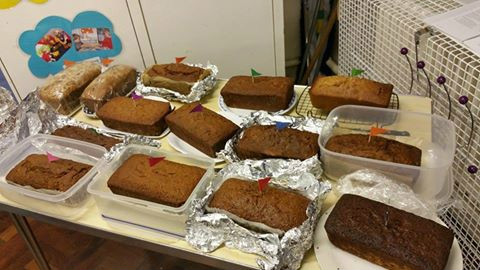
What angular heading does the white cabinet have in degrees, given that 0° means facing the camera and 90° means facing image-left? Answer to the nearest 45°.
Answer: approximately 0°

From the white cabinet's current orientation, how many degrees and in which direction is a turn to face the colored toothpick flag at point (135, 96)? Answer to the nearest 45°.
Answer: approximately 45° to its right

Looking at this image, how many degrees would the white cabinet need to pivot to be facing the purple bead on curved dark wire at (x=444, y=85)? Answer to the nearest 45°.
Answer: approximately 45° to its left

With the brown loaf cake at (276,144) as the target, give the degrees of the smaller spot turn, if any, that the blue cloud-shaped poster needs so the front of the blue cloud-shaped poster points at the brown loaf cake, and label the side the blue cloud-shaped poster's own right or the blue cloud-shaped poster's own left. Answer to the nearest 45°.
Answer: approximately 45° to the blue cloud-shaped poster's own left

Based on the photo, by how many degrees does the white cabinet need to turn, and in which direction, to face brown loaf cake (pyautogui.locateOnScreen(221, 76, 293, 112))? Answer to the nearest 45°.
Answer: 0° — it already faces it
